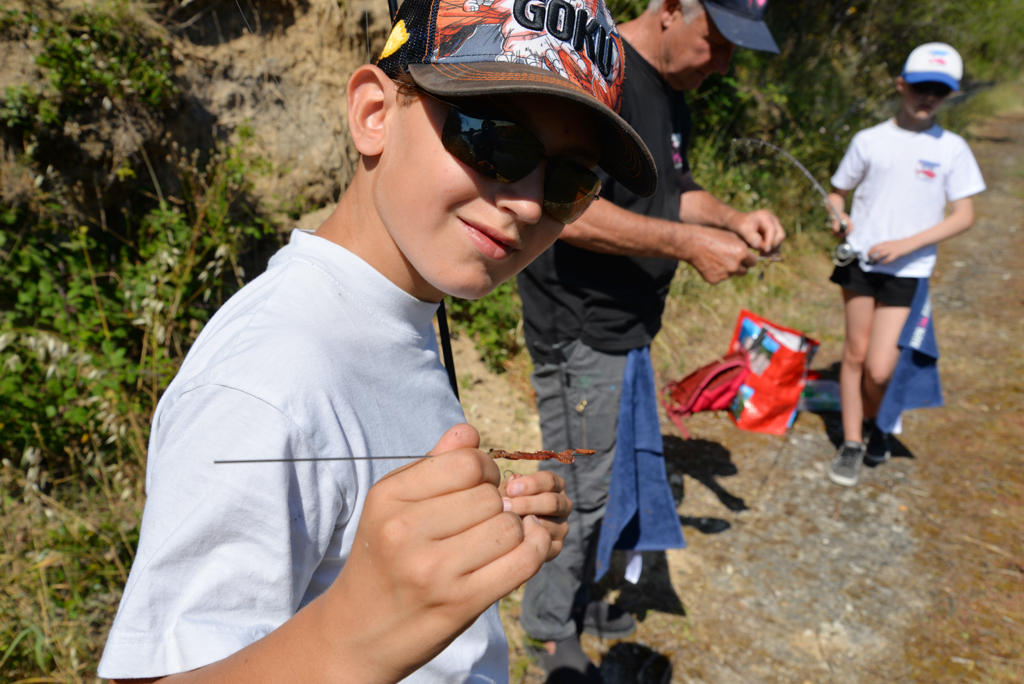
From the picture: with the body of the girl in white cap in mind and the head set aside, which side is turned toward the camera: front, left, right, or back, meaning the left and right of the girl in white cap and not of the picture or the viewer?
front

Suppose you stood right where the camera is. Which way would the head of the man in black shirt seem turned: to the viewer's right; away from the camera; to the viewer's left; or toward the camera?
to the viewer's right

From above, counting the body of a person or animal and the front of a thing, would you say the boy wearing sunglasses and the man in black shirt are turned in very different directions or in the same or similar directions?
same or similar directions

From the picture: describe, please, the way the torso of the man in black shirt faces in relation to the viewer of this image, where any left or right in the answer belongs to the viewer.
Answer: facing to the right of the viewer

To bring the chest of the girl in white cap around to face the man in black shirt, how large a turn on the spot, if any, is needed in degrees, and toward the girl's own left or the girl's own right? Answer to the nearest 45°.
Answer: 0° — they already face them

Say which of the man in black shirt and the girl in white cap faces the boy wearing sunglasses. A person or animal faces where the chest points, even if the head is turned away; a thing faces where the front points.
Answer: the girl in white cap

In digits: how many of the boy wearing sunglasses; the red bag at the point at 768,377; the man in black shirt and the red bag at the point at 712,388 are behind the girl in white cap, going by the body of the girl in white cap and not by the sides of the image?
0

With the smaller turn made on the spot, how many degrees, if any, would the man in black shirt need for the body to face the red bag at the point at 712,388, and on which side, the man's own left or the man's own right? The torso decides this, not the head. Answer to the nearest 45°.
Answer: approximately 45° to the man's own left

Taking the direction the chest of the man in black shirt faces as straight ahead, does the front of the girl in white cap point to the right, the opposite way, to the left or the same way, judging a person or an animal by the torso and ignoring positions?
to the right

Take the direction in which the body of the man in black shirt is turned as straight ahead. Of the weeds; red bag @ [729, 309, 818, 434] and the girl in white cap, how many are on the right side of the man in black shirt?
0

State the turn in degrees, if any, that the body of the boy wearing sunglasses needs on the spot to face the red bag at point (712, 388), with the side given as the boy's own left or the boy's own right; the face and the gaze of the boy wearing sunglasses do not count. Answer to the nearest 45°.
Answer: approximately 90° to the boy's own left
